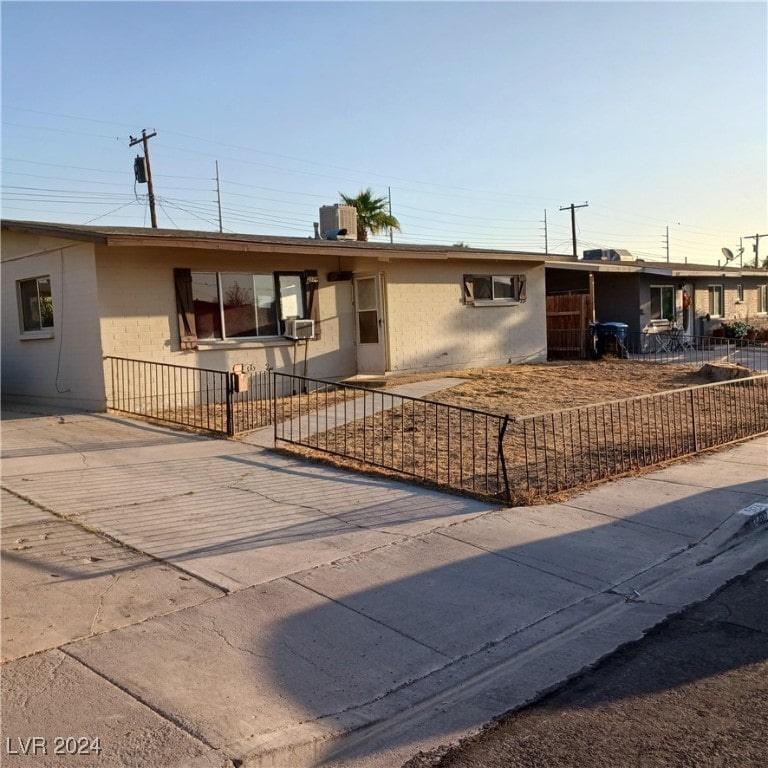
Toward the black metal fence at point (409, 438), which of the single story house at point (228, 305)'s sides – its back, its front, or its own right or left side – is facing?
front

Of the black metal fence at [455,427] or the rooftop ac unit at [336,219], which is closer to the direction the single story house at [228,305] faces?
the black metal fence

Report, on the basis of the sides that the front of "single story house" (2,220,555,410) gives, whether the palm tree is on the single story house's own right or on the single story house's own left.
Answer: on the single story house's own left

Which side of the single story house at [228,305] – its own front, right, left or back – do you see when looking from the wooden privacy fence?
left

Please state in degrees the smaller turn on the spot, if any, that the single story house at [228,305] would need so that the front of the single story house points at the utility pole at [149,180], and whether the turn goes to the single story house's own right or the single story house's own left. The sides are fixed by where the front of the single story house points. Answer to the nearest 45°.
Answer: approximately 135° to the single story house's own left

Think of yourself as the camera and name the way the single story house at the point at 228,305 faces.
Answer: facing the viewer and to the right of the viewer

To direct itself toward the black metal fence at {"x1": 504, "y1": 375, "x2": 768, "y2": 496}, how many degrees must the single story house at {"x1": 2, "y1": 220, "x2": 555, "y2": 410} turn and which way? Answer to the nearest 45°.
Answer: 0° — it already faces it

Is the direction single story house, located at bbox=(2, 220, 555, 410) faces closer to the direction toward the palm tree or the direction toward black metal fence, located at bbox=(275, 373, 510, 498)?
the black metal fence

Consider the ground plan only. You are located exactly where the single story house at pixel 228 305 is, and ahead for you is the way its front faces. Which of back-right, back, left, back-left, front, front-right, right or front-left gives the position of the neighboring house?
left

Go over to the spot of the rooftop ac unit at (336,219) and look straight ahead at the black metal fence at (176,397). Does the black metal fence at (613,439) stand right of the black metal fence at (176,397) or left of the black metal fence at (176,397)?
left
